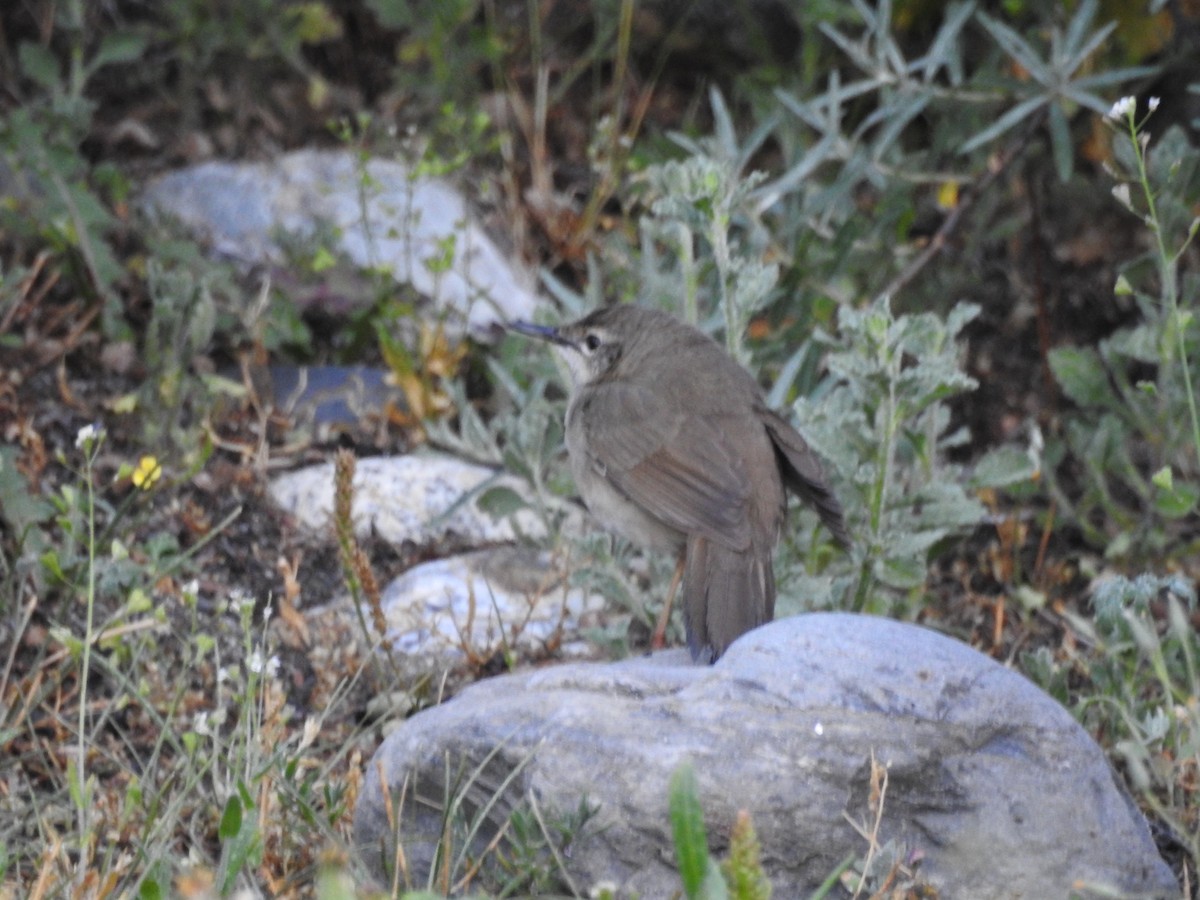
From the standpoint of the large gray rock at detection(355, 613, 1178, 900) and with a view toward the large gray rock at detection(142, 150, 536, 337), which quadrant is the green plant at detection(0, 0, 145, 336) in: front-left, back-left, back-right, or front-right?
front-left

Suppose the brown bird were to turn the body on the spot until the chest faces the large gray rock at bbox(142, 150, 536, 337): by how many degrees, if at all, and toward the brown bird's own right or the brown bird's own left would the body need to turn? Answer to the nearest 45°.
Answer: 0° — it already faces it

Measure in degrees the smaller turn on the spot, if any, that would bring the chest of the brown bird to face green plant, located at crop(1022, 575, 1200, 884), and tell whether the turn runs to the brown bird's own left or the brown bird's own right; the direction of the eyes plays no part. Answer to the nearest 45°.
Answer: approximately 180°

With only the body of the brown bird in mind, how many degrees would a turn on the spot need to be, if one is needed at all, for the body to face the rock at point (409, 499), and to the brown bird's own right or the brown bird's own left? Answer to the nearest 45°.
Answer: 0° — it already faces it

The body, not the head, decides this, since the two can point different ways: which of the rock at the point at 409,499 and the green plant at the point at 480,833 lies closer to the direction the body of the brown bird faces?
the rock

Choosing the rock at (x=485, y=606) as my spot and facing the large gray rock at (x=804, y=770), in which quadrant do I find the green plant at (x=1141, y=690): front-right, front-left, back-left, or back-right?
front-left

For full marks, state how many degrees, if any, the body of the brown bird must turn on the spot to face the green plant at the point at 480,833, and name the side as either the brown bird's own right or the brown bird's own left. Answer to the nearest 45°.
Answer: approximately 135° to the brown bird's own left

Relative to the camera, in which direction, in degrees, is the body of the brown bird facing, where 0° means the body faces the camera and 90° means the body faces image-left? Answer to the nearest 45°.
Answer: approximately 135°

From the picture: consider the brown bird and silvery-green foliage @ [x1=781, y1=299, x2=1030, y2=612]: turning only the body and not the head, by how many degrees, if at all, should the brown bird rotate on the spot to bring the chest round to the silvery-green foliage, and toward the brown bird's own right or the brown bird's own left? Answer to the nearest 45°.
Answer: approximately 135° to the brown bird's own right

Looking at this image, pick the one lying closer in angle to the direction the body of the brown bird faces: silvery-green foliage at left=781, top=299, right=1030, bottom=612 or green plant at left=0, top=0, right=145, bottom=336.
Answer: the green plant

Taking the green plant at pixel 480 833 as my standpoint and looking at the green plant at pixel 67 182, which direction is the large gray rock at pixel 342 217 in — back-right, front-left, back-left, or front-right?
front-right

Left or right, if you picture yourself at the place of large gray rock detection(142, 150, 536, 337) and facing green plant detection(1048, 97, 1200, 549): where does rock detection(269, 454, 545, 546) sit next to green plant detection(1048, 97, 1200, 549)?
right

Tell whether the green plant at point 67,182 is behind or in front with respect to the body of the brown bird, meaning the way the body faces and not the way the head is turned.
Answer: in front

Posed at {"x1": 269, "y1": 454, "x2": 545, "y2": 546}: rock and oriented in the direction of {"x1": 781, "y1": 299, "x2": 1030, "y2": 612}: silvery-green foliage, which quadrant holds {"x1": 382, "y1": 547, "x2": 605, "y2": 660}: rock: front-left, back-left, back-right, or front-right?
front-right
